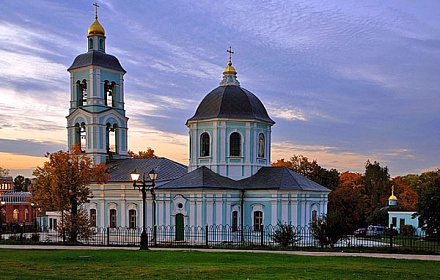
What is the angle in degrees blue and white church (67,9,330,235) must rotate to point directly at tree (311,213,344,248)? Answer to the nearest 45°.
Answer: approximately 45° to its left

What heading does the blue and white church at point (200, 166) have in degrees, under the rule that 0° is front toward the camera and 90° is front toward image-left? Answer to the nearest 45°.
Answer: approximately 0°

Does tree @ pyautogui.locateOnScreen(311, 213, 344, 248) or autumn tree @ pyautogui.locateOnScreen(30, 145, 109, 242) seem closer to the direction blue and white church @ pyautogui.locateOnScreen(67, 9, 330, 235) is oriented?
the autumn tree
